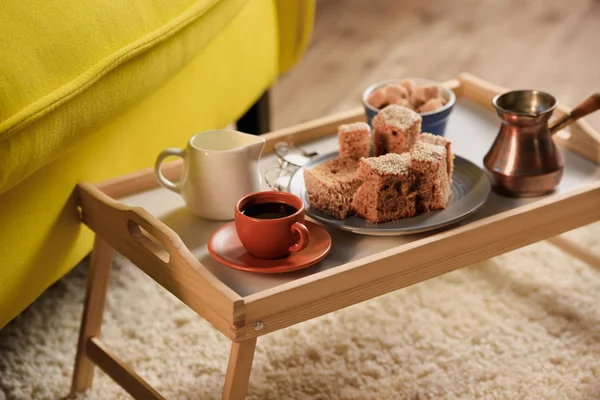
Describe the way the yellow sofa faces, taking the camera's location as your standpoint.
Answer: facing the viewer and to the right of the viewer
